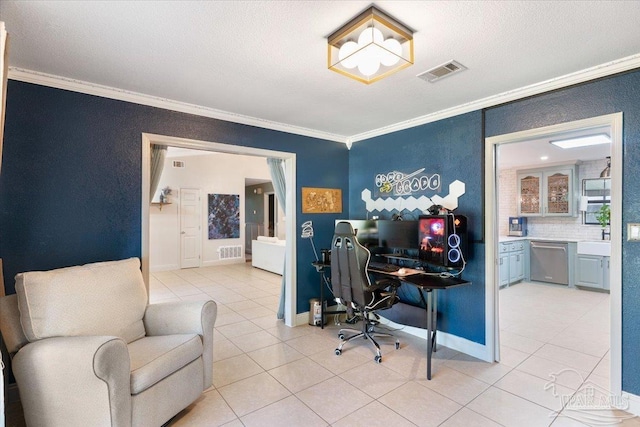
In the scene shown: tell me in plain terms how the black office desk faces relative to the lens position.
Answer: facing the viewer and to the left of the viewer

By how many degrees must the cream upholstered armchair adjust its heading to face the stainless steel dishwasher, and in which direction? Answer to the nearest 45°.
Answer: approximately 45° to its left

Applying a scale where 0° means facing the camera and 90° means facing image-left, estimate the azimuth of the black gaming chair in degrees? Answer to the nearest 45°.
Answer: approximately 225°

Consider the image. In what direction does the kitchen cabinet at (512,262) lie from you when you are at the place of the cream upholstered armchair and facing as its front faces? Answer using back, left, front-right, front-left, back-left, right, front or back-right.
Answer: front-left

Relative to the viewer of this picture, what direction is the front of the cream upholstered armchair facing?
facing the viewer and to the right of the viewer

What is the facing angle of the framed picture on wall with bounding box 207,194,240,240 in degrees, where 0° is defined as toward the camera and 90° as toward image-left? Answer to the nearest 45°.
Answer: approximately 315°

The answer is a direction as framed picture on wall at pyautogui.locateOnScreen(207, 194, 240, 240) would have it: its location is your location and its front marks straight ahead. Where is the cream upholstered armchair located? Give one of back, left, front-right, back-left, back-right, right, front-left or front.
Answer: front-right

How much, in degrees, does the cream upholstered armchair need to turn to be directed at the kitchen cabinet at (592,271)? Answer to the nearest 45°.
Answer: approximately 45° to its left

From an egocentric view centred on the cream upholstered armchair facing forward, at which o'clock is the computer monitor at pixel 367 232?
The computer monitor is roughly at 10 o'clock from the cream upholstered armchair.

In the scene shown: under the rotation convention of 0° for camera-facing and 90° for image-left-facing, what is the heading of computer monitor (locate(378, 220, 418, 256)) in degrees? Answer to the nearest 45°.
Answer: approximately 45°

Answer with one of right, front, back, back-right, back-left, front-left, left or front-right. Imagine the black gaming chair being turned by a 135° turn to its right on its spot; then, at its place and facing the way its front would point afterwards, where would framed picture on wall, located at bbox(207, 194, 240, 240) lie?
back-right

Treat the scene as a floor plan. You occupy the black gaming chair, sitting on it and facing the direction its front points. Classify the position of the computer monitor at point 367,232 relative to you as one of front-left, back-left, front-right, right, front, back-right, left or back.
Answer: front-left

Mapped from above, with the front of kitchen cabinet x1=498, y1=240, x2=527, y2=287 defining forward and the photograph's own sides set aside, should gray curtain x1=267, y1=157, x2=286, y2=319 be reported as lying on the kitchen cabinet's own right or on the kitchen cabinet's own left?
on the kitchen cabinet's own right
